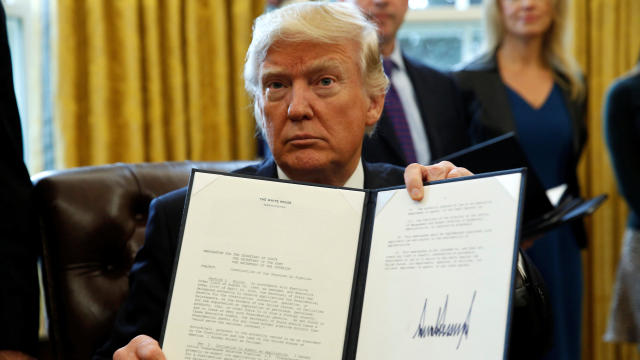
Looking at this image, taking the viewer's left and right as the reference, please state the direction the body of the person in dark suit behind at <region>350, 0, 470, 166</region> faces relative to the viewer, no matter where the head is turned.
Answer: facing the viewer and to the left of the viewer

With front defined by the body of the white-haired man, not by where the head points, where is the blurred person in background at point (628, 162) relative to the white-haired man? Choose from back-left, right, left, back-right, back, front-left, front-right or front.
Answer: back-left

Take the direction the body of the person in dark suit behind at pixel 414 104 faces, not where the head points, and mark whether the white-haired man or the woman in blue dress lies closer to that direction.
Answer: the white-haired man

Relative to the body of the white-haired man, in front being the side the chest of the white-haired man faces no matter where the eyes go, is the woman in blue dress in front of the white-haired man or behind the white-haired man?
behind
